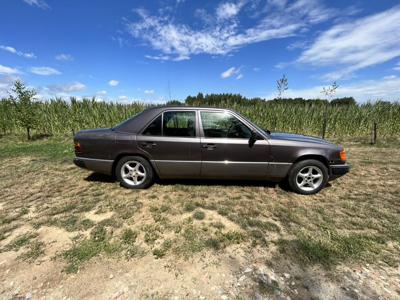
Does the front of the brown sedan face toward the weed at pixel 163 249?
no

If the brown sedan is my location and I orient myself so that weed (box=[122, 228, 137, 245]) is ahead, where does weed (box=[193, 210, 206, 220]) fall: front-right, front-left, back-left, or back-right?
front-left

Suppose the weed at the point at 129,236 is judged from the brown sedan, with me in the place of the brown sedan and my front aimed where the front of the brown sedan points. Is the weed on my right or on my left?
on my right

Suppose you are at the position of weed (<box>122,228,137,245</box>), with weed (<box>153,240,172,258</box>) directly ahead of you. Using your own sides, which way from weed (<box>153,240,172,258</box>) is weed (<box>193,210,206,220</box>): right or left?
left

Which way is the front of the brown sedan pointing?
to the viewer's right

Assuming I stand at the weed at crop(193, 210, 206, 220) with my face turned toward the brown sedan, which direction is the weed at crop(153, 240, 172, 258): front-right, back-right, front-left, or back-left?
back-left
